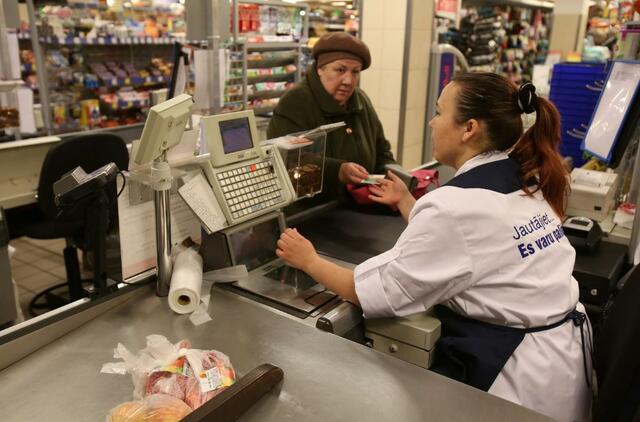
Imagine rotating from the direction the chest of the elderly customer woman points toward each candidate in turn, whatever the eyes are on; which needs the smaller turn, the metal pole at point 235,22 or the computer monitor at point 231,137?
the computer monitor

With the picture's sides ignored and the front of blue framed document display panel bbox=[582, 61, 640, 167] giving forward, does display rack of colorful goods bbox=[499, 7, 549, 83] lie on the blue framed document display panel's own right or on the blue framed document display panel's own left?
on the blue framed document display panel's own right

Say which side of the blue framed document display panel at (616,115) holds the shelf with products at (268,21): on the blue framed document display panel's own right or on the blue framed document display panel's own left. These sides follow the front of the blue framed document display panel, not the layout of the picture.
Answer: on the blue framed document display panel's own right

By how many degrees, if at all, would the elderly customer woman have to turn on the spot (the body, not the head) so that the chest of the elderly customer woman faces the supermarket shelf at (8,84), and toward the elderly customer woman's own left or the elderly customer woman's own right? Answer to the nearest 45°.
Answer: approximately 135° to the elderly customer woman's own right

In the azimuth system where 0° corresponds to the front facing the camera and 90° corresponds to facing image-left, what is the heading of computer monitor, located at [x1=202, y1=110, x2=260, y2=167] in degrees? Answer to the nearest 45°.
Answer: approximately 315°

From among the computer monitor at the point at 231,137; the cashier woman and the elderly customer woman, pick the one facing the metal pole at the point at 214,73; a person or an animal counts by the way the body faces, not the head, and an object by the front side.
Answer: the cashier woman

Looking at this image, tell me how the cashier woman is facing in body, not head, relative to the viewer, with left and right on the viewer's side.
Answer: facing away from the viewer and to the left of the viewer
